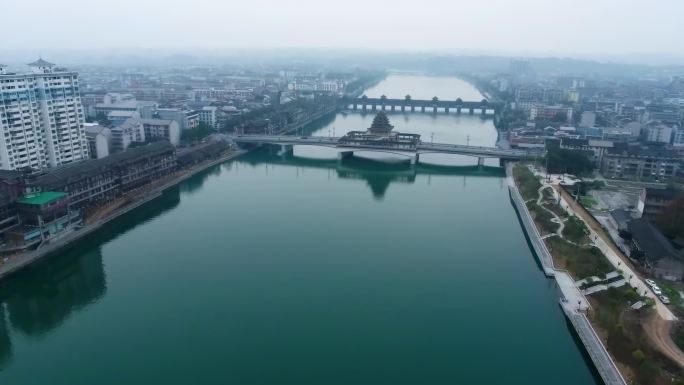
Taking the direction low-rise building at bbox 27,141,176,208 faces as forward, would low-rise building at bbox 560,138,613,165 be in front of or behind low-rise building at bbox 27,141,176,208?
in front

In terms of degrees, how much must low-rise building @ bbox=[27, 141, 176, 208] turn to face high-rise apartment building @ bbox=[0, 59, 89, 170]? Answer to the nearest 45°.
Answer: approximately 180°

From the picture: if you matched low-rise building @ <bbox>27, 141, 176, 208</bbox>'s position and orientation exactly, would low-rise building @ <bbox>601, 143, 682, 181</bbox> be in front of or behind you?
in front

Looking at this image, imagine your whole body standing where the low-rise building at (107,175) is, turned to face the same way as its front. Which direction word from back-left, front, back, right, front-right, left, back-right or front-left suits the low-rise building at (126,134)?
back-left

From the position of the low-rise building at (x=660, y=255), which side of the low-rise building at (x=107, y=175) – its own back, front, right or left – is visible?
front

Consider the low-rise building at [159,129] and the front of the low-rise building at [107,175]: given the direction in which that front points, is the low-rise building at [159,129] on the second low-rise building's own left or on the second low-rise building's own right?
on the second low-rise building's own left

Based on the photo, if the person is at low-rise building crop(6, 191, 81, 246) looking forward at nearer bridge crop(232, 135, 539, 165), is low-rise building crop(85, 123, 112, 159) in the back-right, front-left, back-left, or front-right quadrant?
front-left

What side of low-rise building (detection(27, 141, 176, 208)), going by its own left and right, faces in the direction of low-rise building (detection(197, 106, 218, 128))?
left

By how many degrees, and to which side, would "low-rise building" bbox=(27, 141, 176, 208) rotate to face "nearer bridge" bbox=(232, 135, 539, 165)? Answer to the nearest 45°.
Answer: approximately 45° to its left

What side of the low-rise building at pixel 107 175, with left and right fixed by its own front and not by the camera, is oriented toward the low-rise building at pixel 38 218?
right

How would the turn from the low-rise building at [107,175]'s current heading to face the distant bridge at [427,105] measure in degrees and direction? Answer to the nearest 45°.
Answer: approximately 90° to its left

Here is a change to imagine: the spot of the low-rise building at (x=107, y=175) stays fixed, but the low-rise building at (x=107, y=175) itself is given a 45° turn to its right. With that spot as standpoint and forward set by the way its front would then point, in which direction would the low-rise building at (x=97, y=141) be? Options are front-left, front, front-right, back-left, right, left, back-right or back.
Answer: back

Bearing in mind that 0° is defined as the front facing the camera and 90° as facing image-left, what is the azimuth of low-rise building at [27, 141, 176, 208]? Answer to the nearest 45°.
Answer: approximately 315°

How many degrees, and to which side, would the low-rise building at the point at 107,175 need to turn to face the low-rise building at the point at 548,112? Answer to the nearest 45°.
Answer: approximately 45° to its left

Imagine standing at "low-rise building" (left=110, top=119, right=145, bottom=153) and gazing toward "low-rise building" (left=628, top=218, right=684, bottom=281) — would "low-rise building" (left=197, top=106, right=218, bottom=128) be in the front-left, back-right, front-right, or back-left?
back-left

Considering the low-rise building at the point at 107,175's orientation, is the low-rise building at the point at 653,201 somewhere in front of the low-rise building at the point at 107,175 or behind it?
in front
